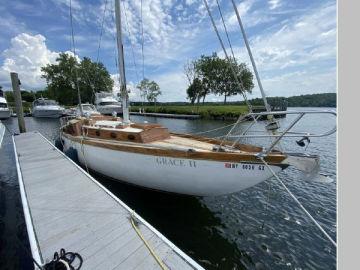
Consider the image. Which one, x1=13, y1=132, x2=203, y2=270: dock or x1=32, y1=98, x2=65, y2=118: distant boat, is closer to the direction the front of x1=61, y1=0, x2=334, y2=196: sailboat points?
the dock

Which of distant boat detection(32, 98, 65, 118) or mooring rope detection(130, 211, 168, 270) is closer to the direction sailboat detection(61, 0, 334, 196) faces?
the mooring rope

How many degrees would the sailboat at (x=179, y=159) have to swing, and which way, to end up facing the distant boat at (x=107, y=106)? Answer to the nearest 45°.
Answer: approximately 180°

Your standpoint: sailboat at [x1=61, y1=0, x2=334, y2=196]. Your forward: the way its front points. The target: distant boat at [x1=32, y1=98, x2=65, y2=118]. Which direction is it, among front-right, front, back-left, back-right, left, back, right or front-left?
back

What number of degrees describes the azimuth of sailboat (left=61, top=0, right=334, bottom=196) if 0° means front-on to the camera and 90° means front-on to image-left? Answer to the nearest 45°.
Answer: approximately 315°

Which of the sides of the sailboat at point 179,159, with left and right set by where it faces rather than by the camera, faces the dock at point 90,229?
right

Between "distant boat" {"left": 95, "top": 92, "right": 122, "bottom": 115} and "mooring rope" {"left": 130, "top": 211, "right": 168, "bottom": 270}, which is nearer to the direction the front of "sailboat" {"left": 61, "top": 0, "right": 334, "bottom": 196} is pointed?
the mooring rope
